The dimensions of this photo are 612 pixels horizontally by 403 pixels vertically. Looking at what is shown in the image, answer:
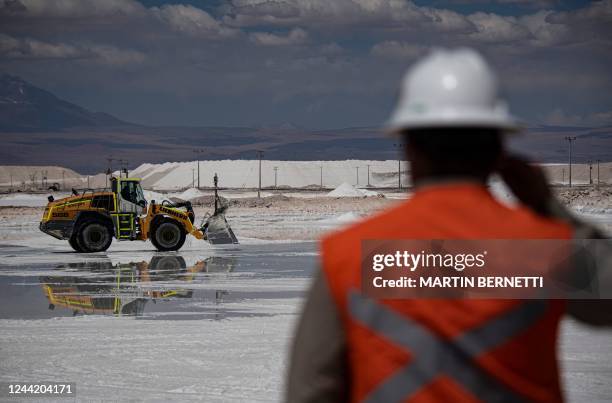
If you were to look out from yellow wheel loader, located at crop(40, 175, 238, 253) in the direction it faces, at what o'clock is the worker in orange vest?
The worker in orange vest is roughly at 3 o'clock from the yellow wheel loader.

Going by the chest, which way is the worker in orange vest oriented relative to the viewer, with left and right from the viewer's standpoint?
facing away from the viewer

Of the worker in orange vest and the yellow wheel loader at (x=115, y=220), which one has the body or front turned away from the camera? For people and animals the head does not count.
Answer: the worker in orange vest

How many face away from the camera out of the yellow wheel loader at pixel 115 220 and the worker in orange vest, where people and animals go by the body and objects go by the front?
1

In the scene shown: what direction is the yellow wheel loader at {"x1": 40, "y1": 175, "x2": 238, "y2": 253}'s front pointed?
to the viewer's right
